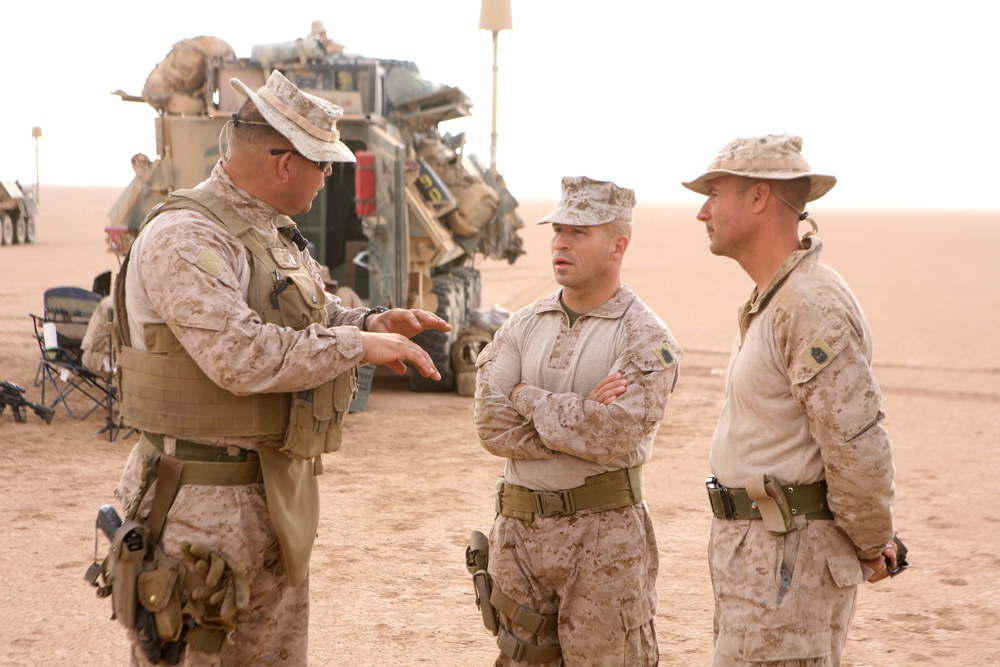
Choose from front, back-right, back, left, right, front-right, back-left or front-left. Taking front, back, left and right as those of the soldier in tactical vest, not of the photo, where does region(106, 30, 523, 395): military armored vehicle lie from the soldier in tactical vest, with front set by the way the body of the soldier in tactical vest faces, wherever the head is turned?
left

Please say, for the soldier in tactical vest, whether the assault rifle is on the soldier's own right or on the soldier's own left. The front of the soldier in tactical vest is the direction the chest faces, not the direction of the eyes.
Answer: on the soldier's own left

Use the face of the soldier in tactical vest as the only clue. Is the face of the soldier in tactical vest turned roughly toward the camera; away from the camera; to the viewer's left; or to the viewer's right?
to the viewer's right

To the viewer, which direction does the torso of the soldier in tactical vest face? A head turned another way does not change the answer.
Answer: to the viewer's right
